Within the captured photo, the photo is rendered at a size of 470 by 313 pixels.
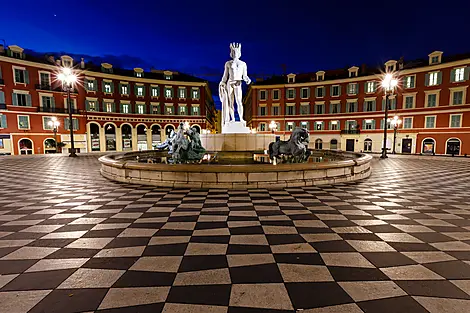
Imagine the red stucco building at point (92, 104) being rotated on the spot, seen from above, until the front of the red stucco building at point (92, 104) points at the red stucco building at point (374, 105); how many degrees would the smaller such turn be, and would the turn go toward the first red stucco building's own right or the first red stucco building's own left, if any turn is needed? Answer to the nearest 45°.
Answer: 0° — it already faces it

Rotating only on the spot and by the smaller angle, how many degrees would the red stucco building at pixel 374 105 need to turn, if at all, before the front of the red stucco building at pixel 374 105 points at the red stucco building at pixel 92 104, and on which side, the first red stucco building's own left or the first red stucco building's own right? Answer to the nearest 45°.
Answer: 0° — it already faces it

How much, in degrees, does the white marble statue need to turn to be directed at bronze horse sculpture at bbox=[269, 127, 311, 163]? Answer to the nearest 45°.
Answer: approximately 45° to its left

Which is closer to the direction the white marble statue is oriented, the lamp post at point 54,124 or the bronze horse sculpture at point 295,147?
the bronze horse sculpture

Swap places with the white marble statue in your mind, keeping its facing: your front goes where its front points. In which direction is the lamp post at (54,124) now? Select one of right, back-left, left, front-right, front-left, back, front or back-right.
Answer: back-right
